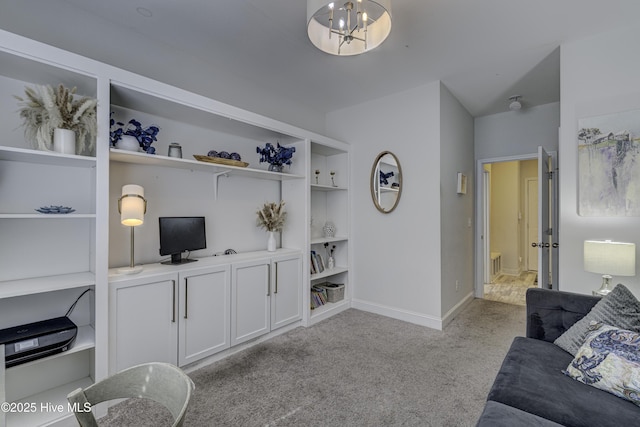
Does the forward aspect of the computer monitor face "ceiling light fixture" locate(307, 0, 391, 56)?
yes

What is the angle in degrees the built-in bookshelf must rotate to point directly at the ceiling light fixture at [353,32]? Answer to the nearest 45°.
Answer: approximately 45° to its right

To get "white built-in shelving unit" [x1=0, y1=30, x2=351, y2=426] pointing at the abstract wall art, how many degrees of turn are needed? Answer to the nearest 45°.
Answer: approximately 45° to its left

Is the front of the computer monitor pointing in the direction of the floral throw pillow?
yes

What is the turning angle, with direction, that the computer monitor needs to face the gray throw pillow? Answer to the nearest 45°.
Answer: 0° — it already faces it

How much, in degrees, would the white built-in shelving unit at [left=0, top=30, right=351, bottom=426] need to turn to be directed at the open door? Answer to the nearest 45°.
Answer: approximately 45° to its left

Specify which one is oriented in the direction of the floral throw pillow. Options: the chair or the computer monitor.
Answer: the computer monitor

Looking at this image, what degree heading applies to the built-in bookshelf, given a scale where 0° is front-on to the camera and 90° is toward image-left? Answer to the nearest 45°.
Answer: approximately 315°

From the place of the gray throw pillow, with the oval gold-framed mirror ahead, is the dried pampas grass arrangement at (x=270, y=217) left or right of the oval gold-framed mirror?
left
